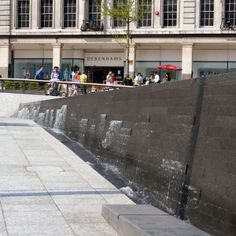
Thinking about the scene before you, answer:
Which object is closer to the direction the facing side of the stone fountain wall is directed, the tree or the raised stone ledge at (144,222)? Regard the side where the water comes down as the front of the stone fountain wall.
the raised stone ledge

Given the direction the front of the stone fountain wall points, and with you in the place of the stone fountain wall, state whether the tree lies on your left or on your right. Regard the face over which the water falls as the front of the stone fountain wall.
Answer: on your right

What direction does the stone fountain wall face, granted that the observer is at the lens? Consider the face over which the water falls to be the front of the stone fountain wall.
facing the viewer and to the left of the viewer

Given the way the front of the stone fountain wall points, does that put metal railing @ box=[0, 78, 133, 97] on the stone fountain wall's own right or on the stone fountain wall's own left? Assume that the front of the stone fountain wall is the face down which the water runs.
on the stone fountain wall's own right
